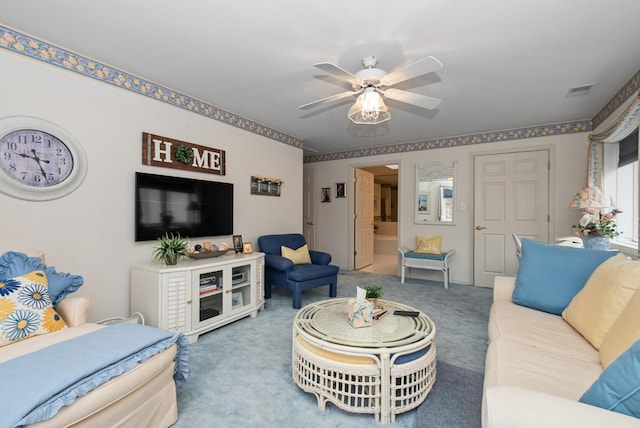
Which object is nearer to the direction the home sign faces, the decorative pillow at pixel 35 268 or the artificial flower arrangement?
the artificial flower arrangement

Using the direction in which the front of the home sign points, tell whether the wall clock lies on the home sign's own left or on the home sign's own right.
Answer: on the home sign's own right

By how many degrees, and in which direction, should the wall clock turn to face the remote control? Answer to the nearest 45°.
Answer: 0° — it already faces it

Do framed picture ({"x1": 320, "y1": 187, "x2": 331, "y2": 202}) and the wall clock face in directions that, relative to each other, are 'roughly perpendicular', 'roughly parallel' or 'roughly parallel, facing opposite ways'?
roughly perpendicular

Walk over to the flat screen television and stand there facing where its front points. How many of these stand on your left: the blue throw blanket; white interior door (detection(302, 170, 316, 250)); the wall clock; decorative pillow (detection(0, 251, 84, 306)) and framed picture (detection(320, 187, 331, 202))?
2

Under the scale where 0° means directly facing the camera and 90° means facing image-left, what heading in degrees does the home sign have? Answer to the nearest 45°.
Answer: approximately 315°

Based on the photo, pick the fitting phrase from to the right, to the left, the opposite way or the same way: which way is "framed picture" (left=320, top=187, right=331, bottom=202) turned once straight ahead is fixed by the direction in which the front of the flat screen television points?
to the right

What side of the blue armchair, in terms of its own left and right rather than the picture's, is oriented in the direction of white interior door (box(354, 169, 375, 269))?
left

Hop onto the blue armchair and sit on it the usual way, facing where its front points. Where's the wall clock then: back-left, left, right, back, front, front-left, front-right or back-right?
right

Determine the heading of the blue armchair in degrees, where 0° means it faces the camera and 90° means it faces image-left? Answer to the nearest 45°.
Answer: approximately 315°

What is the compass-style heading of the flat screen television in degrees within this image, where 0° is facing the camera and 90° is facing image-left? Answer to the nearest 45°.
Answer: approximately 315°
